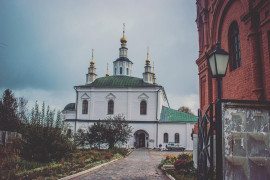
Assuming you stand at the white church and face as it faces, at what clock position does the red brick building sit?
The red brick building is roughly at 12 o'clock from the white church.

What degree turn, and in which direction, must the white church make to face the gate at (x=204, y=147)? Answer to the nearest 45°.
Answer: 0° — it already faces it

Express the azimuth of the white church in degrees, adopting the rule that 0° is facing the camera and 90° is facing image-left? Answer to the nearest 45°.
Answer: approximately 0°
